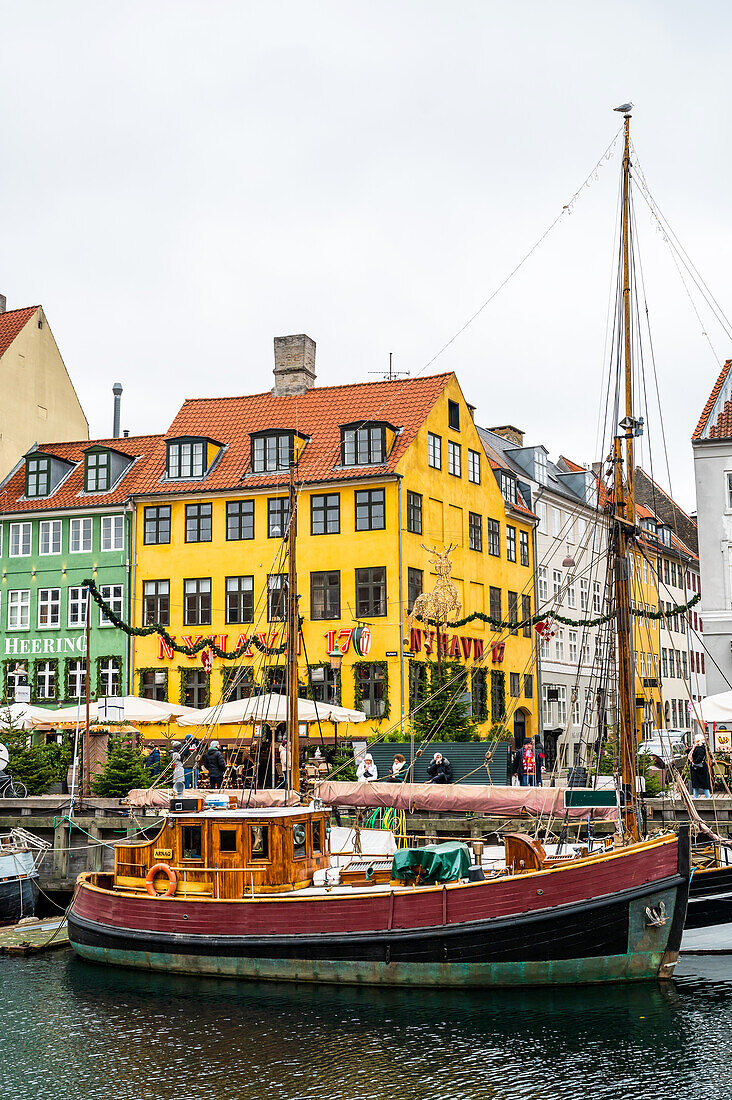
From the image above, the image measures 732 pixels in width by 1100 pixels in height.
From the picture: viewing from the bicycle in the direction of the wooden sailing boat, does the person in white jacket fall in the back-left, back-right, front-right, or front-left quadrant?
front-left

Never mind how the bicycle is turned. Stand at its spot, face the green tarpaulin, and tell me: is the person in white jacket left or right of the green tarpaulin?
left

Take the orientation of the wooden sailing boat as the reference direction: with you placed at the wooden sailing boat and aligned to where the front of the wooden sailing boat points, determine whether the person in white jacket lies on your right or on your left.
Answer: on your left

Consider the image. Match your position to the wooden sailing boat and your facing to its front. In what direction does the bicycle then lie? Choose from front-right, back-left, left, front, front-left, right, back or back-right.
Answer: back-left

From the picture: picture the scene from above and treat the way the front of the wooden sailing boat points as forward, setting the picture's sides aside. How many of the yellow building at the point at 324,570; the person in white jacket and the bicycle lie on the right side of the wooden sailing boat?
0

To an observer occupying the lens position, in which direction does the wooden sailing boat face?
facing to the right of the viewer

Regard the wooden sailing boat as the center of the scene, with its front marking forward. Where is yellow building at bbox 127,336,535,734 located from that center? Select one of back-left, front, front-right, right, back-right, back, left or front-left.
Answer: left
